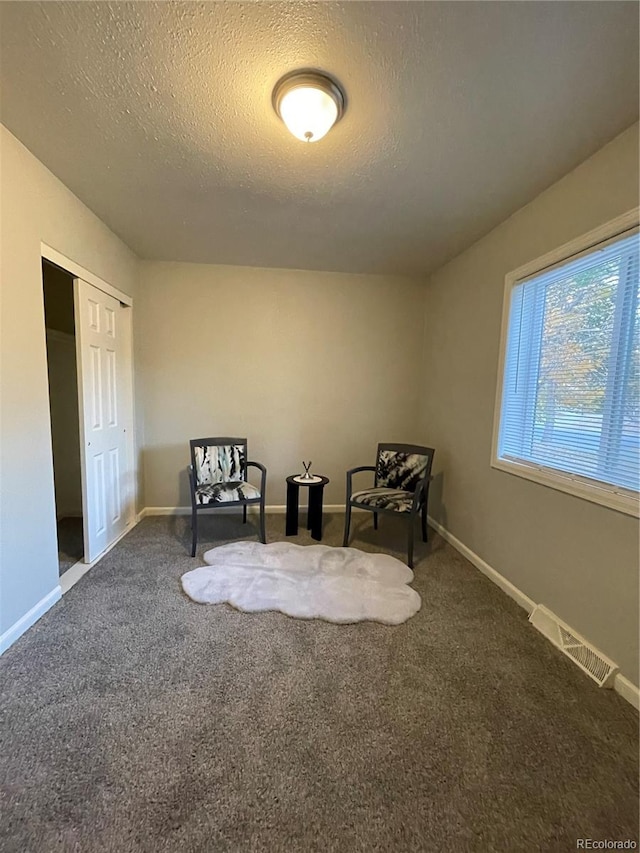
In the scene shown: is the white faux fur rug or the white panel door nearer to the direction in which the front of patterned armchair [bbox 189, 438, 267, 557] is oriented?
the white faux fur rug

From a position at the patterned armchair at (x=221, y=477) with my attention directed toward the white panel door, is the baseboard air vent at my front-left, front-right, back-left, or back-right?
back-left

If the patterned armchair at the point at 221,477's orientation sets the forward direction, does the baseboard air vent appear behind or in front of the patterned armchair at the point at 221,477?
in front

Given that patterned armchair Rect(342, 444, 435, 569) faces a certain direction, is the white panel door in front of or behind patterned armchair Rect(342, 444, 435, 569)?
in front

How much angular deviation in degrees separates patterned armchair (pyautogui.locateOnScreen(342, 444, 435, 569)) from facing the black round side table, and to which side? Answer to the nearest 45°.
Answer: approximately 45° to its right

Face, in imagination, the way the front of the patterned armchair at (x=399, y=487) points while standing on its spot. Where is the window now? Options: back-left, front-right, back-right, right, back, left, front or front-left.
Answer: left

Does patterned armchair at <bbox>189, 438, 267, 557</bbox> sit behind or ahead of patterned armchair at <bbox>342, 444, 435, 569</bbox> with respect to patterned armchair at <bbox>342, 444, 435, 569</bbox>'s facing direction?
ahead

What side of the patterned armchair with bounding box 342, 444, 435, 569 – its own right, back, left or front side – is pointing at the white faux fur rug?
front

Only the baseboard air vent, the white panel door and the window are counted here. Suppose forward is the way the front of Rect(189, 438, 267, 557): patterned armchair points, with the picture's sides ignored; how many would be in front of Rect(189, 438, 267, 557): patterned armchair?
2

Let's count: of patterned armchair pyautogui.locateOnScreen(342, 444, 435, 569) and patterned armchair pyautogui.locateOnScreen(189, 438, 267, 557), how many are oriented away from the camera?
0

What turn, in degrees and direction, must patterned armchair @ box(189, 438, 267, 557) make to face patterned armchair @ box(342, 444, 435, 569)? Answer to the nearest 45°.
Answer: approximately 45° to its left

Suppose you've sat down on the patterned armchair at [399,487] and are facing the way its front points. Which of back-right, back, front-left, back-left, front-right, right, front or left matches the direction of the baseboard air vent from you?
left

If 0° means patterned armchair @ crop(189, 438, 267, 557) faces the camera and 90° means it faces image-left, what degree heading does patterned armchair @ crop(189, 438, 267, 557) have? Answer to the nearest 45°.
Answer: approximately 315°
